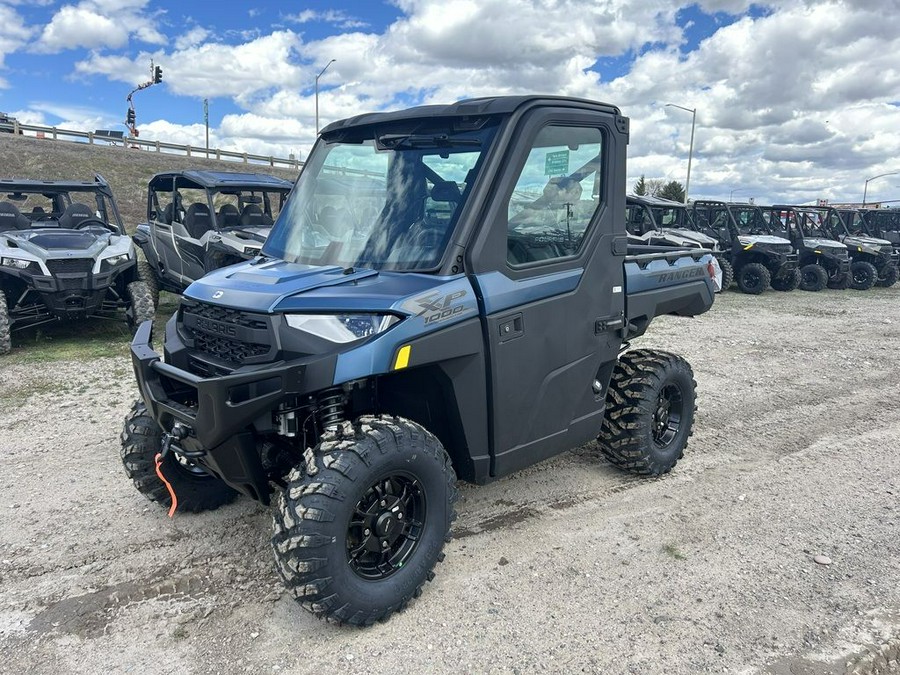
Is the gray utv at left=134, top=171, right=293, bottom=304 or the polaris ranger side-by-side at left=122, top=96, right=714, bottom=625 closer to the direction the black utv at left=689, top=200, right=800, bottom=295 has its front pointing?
the polaris ranger side-by-side

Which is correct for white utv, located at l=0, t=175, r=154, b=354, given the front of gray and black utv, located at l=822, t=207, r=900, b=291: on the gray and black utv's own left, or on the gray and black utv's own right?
on the gray and black utv's own right

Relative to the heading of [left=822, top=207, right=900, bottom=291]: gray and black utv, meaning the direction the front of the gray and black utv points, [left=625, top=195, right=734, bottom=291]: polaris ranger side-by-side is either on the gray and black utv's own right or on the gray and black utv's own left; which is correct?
on the gray and black utv's own right

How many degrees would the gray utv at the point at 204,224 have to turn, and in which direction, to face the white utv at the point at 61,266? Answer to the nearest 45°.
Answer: approximately 90° to its right

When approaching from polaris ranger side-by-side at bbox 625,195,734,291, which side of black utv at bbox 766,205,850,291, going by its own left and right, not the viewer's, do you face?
right

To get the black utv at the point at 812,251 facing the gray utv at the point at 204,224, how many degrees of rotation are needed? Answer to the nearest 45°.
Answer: approximately 90° to its right

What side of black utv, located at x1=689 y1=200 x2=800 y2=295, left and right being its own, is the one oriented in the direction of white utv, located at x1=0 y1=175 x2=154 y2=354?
right

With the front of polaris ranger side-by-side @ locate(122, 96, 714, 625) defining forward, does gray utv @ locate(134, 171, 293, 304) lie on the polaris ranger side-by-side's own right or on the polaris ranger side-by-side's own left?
on the polaris ranger side-by-side's own right

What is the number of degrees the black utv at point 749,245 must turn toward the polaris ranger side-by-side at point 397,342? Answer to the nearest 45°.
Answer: approximately 45° to its right

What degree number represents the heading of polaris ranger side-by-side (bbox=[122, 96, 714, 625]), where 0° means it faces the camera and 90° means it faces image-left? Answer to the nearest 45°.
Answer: approximately 45°
